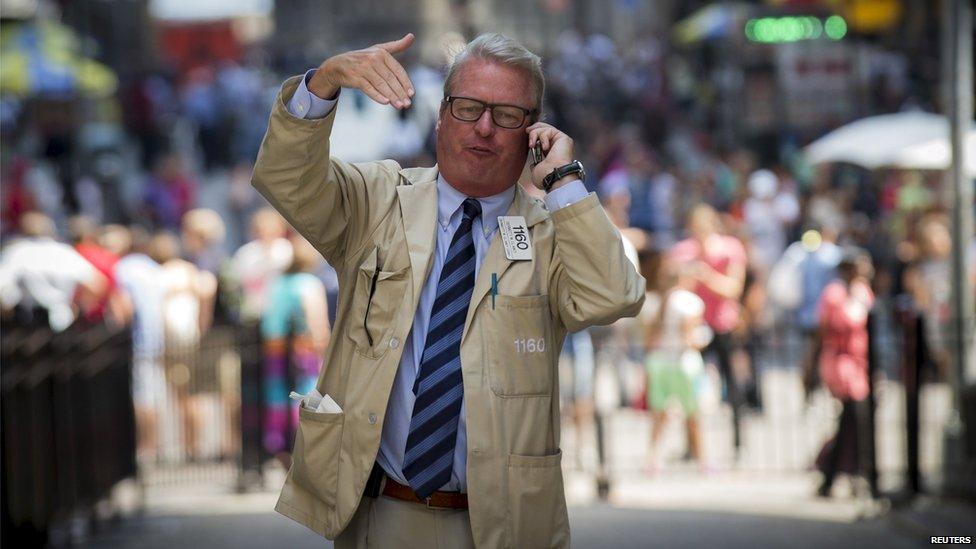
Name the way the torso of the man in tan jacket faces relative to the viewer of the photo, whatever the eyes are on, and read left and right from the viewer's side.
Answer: facing the viewer

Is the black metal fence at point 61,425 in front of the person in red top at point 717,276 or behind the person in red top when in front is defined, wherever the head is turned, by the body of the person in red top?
in front

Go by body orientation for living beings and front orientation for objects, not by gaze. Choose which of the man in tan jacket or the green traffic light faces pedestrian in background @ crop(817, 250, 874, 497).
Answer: the green traffic light

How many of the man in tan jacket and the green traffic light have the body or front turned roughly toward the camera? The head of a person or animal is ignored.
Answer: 2

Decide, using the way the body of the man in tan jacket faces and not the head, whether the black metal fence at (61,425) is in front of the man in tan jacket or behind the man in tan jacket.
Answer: behind

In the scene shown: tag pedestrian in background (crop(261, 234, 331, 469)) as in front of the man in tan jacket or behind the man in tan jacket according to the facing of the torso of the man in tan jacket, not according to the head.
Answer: behind

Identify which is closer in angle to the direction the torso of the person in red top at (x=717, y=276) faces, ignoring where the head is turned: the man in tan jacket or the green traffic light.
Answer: the man in tan jacket

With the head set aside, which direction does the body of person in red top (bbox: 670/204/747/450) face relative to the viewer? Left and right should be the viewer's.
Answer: facing the viewer and to the left of the viewer

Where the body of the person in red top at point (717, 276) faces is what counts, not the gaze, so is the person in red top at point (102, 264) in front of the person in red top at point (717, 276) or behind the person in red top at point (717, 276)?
in front

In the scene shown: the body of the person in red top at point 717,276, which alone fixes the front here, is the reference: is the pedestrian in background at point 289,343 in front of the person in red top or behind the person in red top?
in front

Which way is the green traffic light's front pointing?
toward the camera
